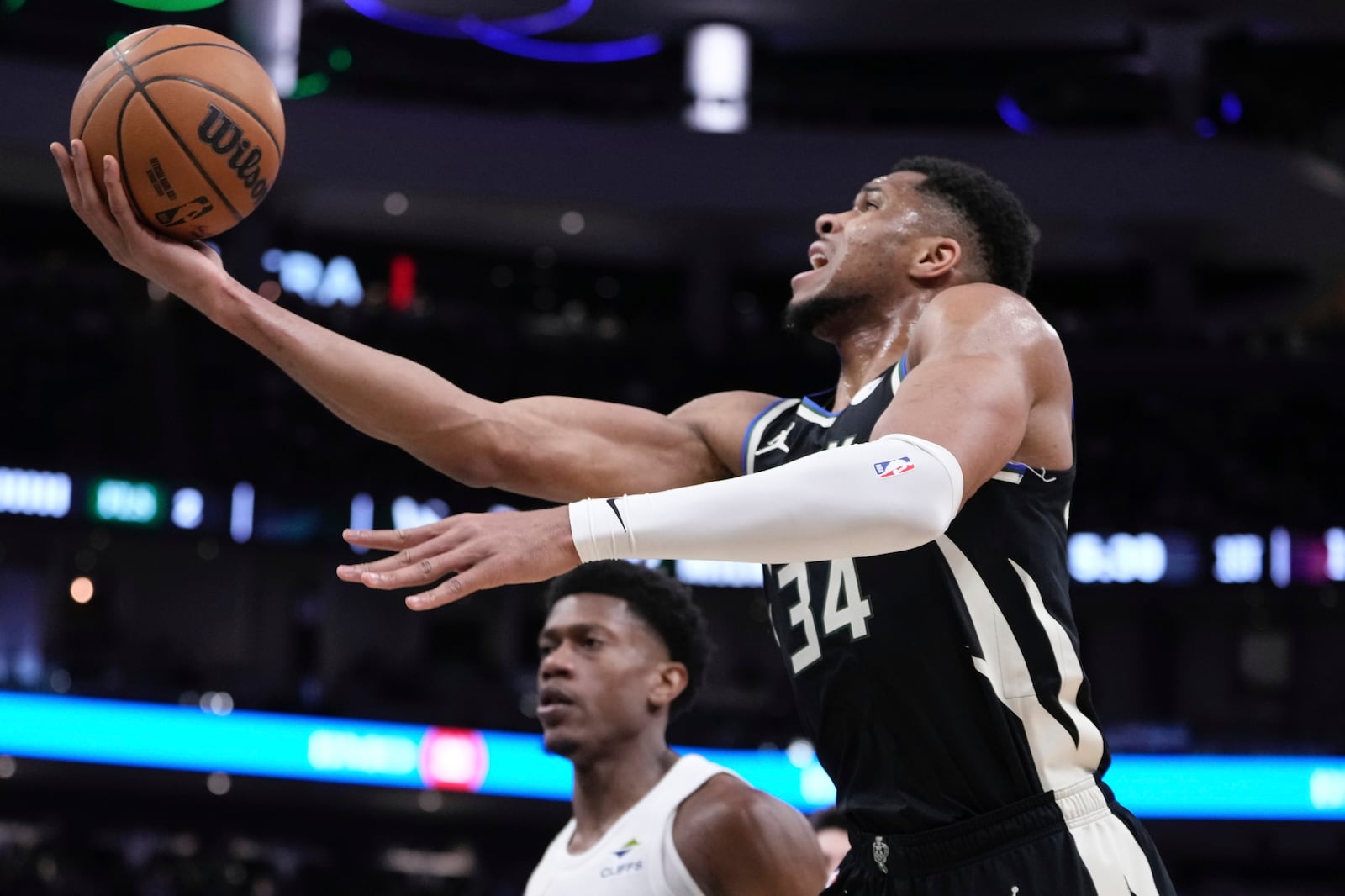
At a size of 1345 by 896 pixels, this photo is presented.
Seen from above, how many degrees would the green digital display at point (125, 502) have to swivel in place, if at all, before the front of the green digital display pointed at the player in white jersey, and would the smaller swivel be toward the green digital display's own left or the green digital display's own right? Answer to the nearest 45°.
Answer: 0° — it already faces them

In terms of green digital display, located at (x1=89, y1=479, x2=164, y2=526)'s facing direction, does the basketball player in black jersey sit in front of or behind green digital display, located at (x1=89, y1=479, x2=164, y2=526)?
in front

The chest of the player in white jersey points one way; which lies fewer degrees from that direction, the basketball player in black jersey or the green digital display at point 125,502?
the basketball player in black jersey

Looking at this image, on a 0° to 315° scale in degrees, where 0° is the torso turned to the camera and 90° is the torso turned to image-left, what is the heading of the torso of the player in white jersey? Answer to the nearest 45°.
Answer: approximately 45°

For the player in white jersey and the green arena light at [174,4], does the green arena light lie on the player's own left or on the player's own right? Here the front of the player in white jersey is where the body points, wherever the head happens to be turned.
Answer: on the player's own right

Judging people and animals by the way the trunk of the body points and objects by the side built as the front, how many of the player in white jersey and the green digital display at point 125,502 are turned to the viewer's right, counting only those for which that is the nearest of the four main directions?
0

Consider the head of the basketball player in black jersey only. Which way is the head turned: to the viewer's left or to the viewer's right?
to the viewer's left

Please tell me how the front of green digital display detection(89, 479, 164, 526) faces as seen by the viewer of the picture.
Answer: facing the viewer

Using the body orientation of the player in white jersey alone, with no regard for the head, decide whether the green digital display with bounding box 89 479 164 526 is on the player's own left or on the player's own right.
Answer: on the player's own right
